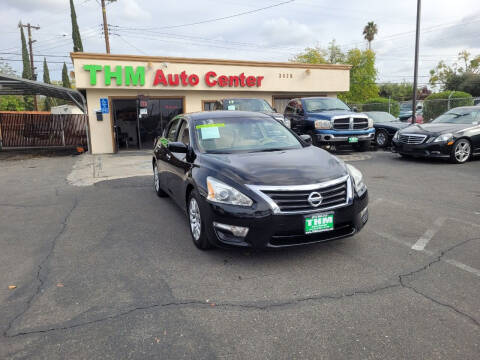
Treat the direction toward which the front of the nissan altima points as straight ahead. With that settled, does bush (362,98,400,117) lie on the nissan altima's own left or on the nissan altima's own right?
on the nissan altima's own left

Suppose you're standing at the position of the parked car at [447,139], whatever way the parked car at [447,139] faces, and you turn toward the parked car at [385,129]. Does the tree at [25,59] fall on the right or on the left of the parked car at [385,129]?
left

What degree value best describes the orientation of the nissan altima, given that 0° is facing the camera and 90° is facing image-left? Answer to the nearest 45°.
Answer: approximately 315°

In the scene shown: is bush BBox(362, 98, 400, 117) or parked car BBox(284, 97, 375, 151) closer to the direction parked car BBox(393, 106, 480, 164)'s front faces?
the parked car

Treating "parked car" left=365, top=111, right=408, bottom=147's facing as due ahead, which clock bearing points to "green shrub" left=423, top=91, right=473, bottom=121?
The green shrub is roughly at 8 o'clock from the parked car.

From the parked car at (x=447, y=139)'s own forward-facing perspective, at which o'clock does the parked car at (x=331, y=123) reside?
the parked car at (x=331, y=123) is roughly at 2 o'clock from the parked car at (x=447, y=139).

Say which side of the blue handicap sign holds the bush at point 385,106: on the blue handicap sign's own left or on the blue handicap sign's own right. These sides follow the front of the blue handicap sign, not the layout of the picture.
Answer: on the blue handicap sign's own left

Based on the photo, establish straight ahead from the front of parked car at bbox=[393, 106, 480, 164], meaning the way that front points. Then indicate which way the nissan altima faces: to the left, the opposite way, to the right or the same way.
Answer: to the left

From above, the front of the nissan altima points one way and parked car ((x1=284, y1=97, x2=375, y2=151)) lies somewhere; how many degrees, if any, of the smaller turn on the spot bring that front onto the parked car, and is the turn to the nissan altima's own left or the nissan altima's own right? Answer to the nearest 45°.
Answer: approximately 135° to the nissan altima's own left

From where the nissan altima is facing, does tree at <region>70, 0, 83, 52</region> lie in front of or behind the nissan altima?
behind
